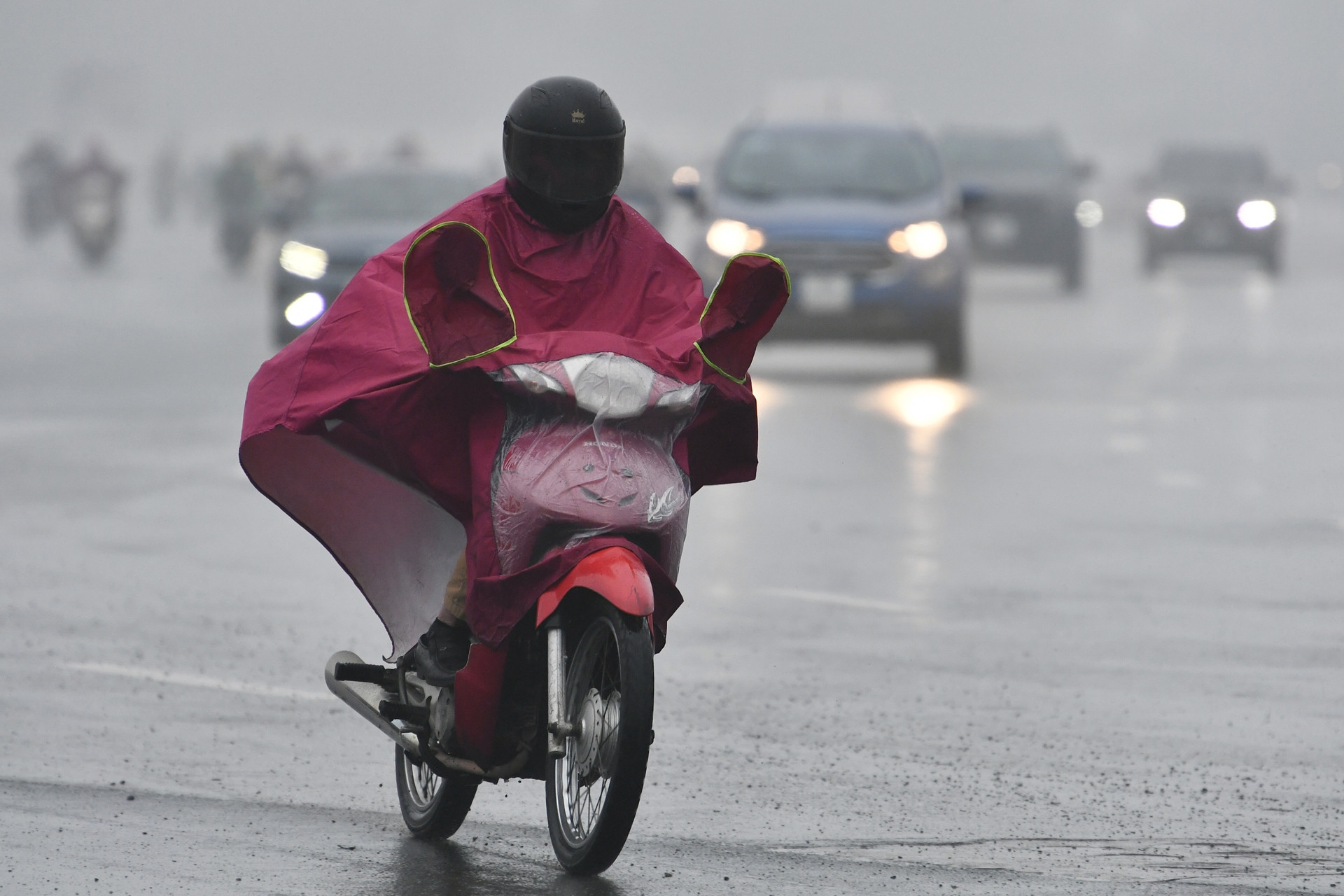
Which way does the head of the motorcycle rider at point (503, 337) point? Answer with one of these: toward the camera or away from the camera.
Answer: toward the camera

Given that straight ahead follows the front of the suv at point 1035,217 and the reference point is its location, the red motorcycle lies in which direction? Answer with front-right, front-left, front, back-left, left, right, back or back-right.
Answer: front

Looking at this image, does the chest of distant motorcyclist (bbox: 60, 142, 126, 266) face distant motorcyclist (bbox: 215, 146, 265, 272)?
no

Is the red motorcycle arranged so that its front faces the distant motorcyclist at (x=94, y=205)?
no

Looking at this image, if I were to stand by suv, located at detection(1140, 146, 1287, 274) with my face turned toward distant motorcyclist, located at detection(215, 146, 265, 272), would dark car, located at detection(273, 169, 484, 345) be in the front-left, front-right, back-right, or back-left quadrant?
front-left

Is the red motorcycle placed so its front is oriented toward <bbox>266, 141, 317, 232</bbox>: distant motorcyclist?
no

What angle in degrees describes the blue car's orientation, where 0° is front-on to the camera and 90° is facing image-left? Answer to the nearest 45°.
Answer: approximately 0°

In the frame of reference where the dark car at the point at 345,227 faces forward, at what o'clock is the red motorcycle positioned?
The red motorcycle is roughly at 12 o'clock from the dark car.

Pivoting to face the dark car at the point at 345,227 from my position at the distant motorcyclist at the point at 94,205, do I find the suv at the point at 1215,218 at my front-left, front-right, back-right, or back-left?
front-left

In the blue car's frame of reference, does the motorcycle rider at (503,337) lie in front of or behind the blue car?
in front

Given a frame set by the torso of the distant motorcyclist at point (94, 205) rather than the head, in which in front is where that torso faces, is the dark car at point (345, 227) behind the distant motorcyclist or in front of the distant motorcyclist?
in front

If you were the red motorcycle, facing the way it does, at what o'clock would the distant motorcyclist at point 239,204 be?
The distant motorcyclist is roughly at 7 o'clock from the red motorcycle.

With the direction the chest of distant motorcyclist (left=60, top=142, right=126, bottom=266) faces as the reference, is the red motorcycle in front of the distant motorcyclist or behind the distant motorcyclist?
in front

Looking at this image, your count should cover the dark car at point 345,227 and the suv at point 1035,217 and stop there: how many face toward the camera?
2

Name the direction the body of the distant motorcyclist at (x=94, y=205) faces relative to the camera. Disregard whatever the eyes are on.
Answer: toward the camera
